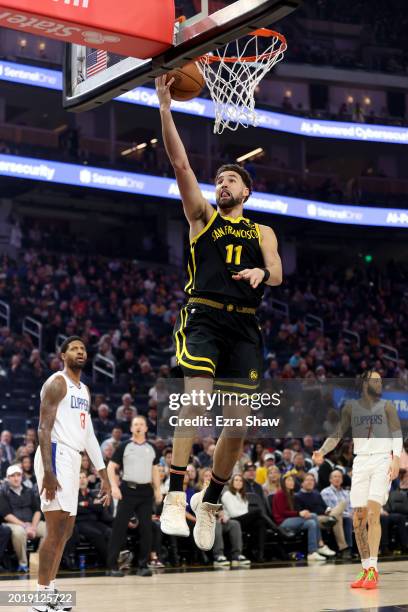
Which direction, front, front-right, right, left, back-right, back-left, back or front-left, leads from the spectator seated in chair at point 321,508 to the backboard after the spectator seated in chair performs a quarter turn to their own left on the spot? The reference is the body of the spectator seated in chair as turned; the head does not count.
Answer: back-right

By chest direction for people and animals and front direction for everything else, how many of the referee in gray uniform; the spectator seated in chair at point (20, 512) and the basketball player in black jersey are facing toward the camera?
3

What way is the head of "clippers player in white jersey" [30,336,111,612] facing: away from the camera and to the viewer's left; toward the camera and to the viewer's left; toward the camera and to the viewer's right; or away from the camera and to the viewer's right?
toward the camera and to the viewer's right

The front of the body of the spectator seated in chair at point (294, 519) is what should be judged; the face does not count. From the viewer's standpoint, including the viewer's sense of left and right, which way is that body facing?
facing the viewer and to the right of the viewer

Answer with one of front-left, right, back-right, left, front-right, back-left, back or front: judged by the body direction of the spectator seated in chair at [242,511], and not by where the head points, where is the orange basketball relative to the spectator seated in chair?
front-right

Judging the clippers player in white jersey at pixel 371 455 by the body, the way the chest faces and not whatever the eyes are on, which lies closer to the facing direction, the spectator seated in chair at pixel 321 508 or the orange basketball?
the orange basketball

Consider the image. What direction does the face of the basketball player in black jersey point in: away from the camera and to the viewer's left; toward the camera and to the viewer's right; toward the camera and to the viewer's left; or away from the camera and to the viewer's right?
toward the camera and to the viewer's left
